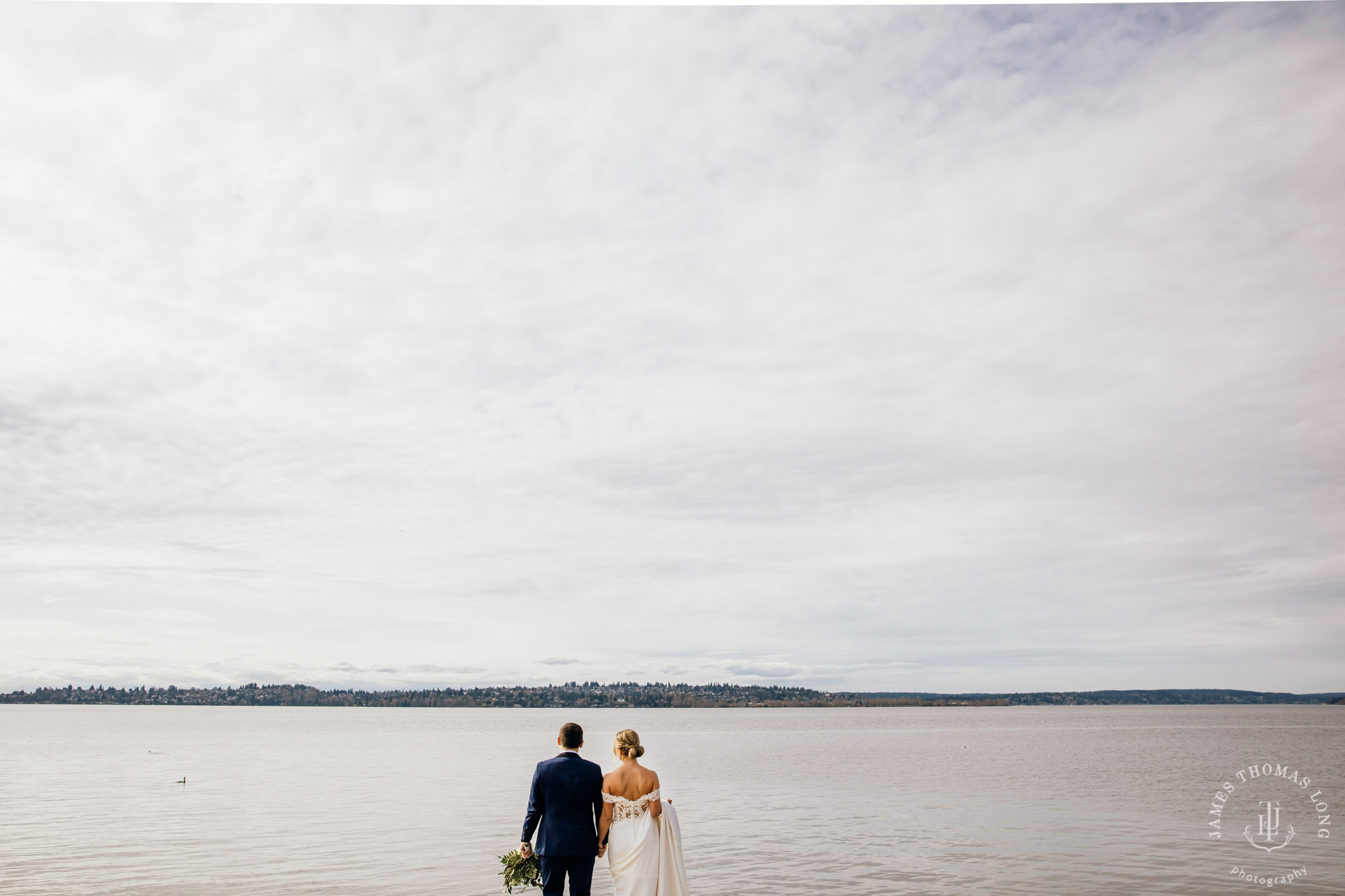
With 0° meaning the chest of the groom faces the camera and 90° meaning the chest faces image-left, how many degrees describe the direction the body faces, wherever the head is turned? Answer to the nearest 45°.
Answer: approximately 180°

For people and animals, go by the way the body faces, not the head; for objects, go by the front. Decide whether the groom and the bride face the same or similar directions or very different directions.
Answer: same or similar directions

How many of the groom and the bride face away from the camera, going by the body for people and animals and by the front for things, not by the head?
2

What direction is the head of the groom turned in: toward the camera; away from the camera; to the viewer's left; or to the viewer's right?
away from the camera

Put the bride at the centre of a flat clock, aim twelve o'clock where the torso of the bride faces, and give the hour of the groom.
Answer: The groom is roughly at 8 o'clock from the bride.

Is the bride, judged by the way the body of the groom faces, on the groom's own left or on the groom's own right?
on the groom's own right

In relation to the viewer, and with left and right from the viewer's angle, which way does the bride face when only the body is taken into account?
facing away from the viewer
